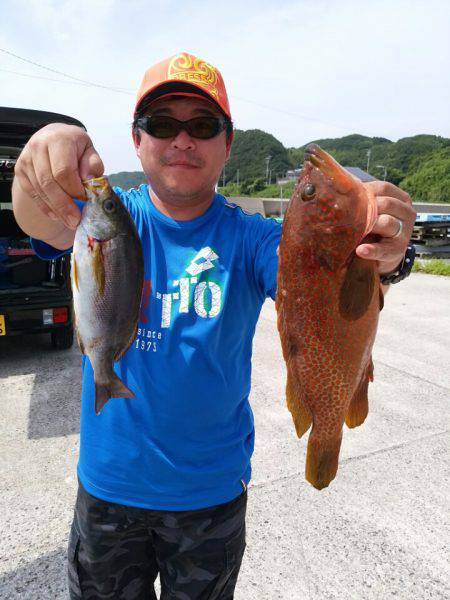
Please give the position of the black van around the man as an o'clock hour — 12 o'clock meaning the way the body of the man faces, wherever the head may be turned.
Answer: The black van is roughly at 5 o'clock from the man.

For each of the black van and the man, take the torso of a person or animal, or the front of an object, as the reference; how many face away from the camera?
1

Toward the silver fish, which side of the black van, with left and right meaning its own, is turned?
back

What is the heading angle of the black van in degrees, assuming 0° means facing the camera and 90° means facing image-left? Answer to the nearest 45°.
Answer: approximately 180°

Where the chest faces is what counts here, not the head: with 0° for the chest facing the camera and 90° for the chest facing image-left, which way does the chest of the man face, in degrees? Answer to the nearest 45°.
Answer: approximately 0°

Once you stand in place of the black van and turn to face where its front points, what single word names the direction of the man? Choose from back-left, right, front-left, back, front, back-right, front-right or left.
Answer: back

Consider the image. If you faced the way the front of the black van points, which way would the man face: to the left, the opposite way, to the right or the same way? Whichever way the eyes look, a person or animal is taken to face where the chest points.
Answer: the opposite way
